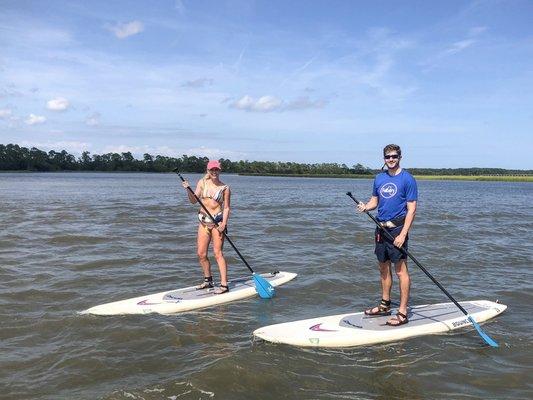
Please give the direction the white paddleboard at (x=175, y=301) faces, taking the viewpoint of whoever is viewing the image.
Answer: facing the viewer and to the left of the viewer

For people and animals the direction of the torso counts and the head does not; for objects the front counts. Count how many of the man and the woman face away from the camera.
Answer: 0

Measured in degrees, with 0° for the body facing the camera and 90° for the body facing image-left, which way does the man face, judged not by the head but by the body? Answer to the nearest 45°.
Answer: approximately 45°

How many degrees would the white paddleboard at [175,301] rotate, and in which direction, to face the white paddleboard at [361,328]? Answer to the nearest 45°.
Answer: approximately 90° to its left

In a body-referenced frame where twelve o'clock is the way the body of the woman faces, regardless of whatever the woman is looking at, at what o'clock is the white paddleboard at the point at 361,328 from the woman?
The white paddleboard is roughly at 9 o'clock from the woman.

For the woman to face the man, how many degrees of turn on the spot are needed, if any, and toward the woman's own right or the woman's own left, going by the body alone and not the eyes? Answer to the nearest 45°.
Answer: approximately 90° to the woman's own left
